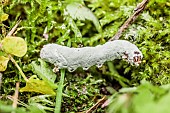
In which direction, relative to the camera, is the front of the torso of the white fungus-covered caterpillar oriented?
to the viewer's right
